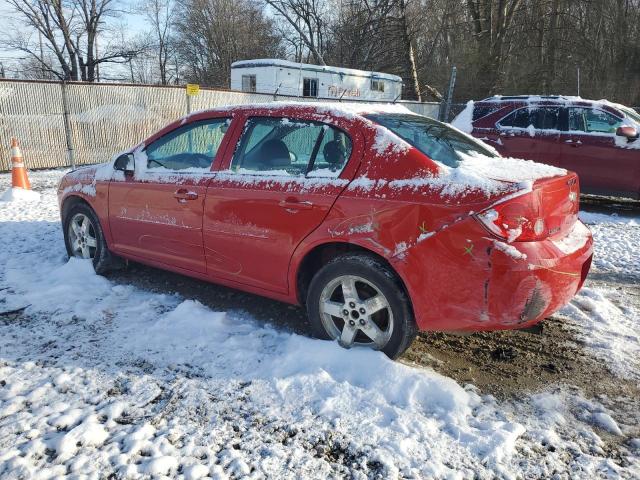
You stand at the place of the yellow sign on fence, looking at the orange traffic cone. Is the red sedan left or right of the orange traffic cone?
left

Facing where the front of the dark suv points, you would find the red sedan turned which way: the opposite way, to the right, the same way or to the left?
the opposite way

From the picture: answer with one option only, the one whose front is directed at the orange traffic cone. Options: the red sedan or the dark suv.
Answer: the red sedan

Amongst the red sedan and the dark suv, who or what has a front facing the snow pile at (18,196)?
the red sedan

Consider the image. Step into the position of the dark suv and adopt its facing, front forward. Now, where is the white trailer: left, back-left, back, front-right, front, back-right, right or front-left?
back

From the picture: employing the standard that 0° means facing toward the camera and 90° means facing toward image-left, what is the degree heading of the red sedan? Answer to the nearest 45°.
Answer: approximately 135°

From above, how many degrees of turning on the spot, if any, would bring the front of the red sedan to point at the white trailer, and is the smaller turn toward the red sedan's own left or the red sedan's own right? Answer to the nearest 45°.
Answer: approximately 45° to the red sedan's own right

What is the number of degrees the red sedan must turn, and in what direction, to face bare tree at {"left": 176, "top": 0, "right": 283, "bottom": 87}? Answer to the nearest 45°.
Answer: approximately 45° to its right

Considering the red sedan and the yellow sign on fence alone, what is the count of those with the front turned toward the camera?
1

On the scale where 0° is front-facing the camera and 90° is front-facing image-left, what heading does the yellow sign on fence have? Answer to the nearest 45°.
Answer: approximately 0°
